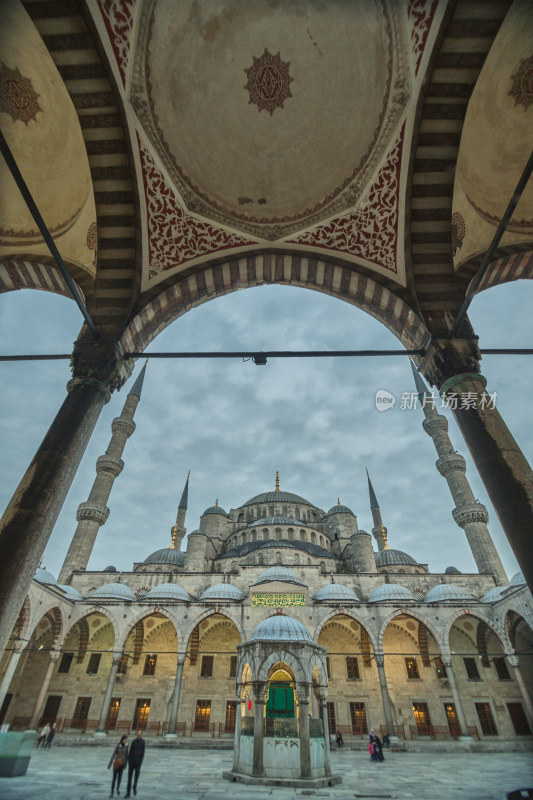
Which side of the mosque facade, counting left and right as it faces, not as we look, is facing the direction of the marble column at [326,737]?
front

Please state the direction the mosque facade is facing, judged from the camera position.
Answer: facing the viewer

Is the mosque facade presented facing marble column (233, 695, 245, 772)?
yes

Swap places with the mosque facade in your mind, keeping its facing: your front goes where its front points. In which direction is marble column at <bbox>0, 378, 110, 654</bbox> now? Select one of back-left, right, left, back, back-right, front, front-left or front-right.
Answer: front

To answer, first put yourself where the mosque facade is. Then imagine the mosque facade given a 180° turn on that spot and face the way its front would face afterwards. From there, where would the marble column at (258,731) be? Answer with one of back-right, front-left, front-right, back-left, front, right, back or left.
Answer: back

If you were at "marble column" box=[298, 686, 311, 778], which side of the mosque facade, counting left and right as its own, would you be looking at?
front

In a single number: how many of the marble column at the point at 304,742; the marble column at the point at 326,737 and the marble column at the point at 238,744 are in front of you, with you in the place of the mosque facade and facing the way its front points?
3

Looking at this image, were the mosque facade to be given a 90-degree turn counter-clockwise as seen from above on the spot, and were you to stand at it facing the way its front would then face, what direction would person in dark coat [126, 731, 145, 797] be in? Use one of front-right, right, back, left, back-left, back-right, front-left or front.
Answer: right
